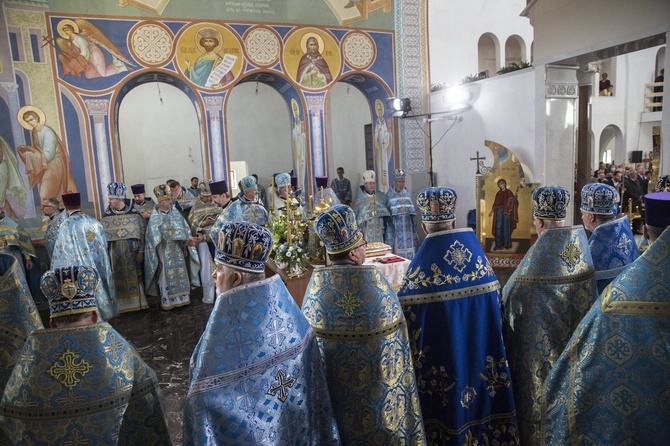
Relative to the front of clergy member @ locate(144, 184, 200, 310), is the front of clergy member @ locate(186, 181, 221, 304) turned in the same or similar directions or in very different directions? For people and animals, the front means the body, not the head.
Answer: same or similar directions

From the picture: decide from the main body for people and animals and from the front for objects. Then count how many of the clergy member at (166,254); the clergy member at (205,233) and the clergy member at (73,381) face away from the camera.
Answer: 1

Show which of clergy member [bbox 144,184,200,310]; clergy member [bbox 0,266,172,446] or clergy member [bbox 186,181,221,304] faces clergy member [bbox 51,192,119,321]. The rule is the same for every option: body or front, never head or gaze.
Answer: clergy member [bbox 0,266,172,446]

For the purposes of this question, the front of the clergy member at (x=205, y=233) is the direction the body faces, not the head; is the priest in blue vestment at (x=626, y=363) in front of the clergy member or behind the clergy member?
in front

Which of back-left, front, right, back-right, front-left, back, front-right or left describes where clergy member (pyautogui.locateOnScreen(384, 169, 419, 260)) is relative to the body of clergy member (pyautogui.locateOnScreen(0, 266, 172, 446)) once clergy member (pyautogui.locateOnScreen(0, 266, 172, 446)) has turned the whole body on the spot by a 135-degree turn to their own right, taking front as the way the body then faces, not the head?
left

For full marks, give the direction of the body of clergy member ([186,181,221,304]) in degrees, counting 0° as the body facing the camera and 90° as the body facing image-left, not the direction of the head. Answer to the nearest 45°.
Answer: approximately 315°

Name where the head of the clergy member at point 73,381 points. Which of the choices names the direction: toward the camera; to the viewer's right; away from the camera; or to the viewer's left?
away from the camera

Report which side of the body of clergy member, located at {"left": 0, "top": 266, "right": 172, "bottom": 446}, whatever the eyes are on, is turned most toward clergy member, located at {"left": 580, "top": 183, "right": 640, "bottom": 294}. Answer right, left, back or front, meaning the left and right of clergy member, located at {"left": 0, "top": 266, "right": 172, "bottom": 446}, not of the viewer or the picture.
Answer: right

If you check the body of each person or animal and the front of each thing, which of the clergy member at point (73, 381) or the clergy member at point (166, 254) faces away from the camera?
the clergy member at point (73, 381)

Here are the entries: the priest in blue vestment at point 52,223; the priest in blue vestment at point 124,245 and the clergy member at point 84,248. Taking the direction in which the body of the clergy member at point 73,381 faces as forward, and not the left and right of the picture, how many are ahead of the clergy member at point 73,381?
3

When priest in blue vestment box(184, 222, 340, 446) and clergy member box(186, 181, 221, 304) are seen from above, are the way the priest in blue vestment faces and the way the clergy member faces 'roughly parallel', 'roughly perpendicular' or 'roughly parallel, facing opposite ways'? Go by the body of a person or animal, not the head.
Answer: roughly parallel, facing opposite ways

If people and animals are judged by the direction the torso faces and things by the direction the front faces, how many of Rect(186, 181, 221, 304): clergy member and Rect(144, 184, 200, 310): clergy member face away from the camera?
0

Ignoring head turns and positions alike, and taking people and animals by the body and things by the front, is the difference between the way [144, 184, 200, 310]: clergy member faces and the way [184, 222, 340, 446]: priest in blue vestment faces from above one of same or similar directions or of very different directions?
very different directions

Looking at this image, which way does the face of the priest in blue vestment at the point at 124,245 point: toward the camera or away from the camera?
toward the camera

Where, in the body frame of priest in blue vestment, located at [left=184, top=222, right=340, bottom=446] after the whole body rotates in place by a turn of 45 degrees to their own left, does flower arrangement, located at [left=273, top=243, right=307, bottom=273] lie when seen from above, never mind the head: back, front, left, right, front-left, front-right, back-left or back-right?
right

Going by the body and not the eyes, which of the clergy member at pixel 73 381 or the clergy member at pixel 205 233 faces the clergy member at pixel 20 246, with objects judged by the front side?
the clergy member at pixel 73 381

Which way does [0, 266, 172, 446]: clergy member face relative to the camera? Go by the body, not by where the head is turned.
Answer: away from the camera
